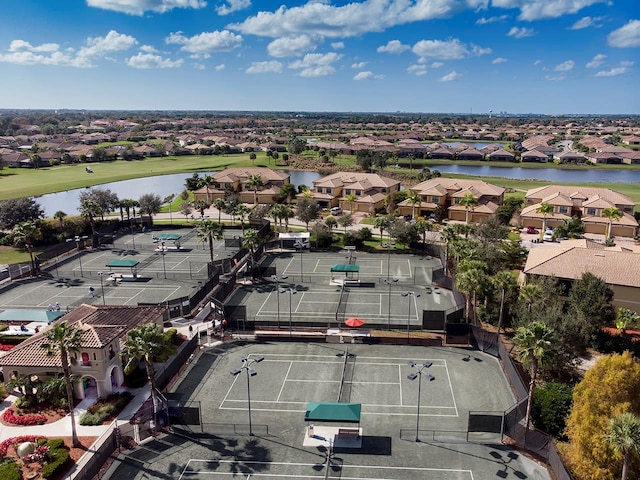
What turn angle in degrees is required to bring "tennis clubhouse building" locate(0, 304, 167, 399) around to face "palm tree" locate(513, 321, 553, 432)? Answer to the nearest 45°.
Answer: approximately 45° to its left

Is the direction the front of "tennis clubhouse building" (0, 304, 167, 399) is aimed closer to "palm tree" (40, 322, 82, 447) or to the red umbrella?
the palm tree

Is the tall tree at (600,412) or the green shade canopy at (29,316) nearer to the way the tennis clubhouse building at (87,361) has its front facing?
the tall tree

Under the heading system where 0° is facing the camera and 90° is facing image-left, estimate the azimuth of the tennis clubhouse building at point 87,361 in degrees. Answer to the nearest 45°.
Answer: approximately 0°

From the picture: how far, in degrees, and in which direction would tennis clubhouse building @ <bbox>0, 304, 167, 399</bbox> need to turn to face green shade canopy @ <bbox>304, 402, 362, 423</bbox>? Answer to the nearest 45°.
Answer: approximately 45° to its left

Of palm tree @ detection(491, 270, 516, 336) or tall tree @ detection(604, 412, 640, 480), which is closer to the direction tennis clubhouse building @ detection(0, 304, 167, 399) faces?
the tall tree

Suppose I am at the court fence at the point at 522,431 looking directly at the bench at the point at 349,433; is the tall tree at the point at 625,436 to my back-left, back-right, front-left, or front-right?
back-left

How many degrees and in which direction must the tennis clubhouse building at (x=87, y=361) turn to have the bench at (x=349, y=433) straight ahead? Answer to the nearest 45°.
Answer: approximately 45° to its left

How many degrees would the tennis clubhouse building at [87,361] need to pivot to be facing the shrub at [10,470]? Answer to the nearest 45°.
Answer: approximately 45° to its right

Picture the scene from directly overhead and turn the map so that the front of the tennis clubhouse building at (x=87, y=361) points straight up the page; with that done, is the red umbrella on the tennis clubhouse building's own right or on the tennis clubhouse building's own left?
on the tennis clubhouse building's own left

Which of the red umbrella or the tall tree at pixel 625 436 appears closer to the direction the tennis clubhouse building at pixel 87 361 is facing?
the tall tree

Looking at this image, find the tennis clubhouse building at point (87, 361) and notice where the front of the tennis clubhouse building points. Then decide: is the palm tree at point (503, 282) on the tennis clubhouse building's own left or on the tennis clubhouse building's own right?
on the tennis clubhouse building's own left
